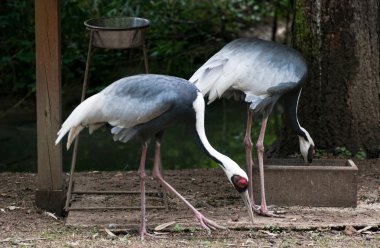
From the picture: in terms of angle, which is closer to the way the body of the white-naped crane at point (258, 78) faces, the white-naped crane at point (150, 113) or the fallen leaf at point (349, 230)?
the fallen leaf

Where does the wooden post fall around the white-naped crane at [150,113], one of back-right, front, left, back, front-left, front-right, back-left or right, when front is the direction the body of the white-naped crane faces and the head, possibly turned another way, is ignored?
back-left

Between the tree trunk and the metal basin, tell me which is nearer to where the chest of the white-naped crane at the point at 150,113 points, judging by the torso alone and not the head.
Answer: the tree trunk

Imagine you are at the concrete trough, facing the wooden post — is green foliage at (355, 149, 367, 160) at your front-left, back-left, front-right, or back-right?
back-right

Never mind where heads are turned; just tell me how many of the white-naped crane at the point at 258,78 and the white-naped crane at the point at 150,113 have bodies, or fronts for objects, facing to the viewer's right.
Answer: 2

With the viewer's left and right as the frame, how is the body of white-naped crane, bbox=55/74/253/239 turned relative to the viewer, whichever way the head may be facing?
facing to the right of the viewer

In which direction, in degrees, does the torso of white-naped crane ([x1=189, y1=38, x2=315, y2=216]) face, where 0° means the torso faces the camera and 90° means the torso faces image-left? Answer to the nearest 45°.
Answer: approximately 270°

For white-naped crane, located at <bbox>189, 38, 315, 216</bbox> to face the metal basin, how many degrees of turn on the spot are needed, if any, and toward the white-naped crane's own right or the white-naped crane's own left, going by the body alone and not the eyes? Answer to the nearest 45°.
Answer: approximately 180°
